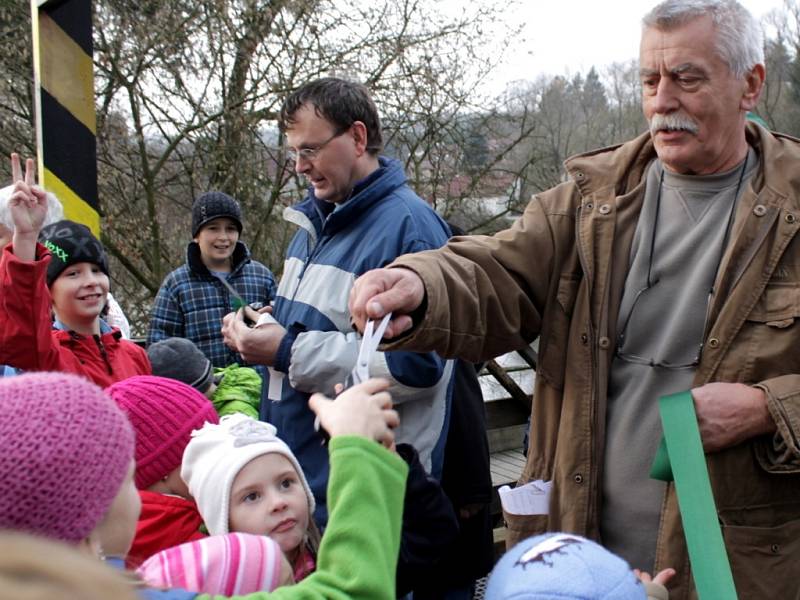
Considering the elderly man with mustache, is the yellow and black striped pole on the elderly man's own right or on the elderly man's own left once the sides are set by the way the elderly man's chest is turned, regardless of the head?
on the elderly man's own right

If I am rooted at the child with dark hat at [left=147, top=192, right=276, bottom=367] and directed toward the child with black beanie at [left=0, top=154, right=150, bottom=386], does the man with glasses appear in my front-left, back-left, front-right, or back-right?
front-left

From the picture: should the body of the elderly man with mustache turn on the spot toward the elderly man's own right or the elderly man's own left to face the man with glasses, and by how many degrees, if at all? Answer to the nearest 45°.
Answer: approximately 90° to the elderly man's own right

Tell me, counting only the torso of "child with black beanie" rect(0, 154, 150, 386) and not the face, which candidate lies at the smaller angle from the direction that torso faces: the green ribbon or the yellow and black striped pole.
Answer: the green ribbon

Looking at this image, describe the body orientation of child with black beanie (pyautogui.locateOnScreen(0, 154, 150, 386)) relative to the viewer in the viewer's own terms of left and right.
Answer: facing the viewer and to the right of the viewer

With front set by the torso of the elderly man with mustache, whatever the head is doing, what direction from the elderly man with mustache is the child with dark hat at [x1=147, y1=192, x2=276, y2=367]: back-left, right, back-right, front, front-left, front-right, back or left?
right

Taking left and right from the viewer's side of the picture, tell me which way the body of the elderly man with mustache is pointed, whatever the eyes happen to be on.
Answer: facing the viewer and to the left of the viewer

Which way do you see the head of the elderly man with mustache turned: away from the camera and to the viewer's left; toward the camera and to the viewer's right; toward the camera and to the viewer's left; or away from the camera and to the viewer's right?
toward the camera and to the viewer's left

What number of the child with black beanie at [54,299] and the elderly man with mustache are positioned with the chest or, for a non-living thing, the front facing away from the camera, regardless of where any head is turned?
0

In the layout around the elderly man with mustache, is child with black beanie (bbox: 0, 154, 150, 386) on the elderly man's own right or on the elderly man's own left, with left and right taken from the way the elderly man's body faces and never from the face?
on the elderly man's own right

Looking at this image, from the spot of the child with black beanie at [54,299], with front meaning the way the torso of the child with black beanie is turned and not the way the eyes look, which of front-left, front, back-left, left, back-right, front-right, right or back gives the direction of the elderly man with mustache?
front

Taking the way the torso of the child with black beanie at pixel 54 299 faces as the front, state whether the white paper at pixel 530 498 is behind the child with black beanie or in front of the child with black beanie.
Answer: in front
